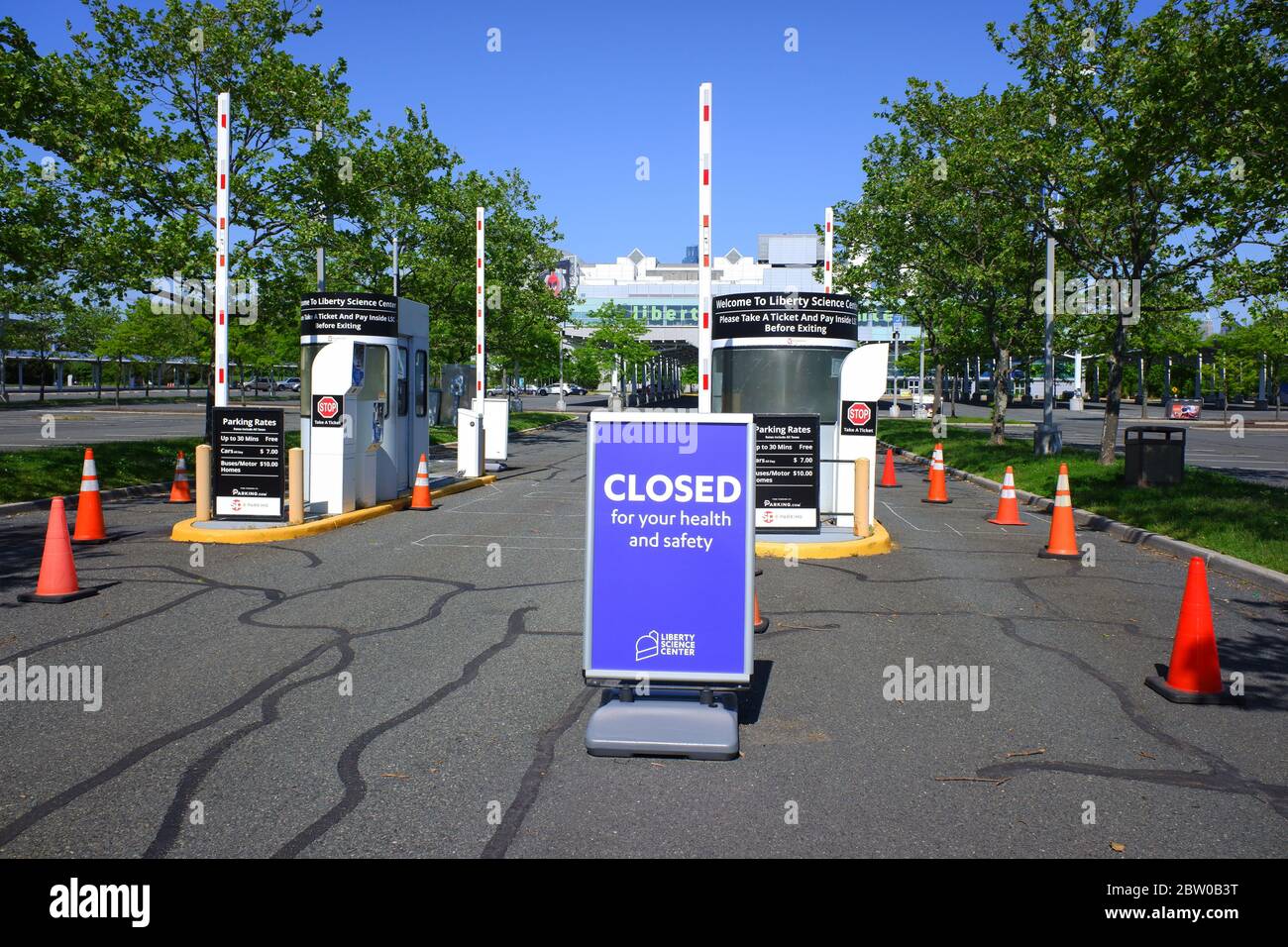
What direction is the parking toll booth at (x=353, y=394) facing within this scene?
toward the camera

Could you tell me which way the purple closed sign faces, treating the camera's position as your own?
facing the viewer

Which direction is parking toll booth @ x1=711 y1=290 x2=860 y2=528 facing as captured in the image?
toward the camera

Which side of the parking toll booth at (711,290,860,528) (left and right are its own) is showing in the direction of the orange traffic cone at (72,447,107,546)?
right

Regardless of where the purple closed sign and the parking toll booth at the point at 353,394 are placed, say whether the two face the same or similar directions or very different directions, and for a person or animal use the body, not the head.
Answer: same or similar directions

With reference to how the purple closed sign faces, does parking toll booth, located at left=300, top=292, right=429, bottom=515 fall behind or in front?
behind

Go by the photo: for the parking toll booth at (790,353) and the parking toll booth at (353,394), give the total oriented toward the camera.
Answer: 2

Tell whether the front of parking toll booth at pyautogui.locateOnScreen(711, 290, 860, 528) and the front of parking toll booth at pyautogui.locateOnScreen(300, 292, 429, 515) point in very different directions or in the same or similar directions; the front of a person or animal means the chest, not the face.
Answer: same or similar directions
